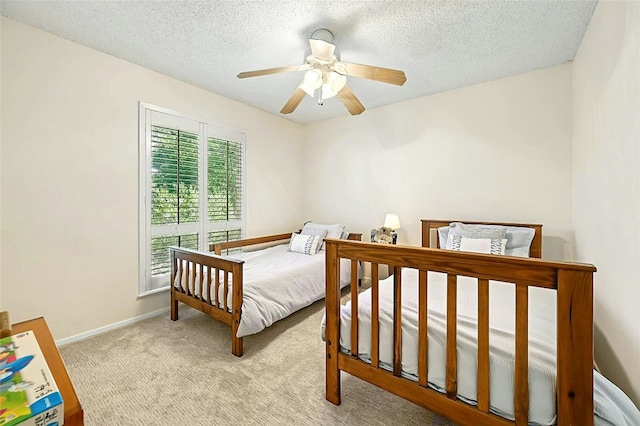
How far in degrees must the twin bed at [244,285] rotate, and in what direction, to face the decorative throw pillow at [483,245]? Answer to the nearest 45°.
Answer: approximately 135° to its left

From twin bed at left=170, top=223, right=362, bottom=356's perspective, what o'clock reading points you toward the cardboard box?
The cardboard box is roughly at 11 o'clock from the twin bed.

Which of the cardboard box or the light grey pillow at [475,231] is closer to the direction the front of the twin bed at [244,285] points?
the cardboard box

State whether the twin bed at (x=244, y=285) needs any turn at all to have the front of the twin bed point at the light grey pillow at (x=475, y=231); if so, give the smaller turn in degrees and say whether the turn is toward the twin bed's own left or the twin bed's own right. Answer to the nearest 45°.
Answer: approximately 135° to the twin bed's own left

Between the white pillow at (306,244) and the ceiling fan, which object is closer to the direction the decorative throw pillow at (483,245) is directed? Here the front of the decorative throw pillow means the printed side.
the ceiling fan

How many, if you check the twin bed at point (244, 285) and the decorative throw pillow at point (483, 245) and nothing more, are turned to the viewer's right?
0

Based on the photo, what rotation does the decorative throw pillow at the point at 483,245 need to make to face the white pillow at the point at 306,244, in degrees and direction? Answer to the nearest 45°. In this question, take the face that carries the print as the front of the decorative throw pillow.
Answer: approximately 90° to its right

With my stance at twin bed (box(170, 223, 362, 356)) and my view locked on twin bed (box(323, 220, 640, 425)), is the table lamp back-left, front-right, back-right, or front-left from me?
front-left

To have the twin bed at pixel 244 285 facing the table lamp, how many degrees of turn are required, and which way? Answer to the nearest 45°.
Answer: approximately 135° to its left

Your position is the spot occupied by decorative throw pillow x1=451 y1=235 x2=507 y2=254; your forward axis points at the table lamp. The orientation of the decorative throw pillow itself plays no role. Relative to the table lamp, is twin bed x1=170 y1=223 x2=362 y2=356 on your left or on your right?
left

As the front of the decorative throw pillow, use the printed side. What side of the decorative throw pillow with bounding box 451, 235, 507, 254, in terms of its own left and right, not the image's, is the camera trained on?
front

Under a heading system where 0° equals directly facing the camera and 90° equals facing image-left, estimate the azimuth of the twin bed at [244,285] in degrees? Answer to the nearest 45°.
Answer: approximately 45°
